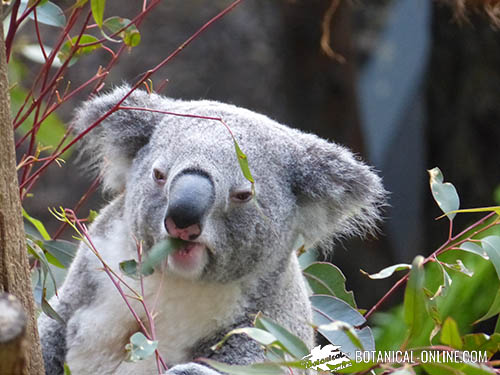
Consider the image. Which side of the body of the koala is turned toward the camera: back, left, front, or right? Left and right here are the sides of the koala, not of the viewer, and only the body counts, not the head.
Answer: front

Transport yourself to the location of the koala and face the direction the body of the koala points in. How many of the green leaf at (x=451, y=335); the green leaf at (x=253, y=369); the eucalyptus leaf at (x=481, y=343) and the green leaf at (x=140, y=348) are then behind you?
0

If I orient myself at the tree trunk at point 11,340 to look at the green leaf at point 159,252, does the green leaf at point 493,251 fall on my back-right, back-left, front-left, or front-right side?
front-right

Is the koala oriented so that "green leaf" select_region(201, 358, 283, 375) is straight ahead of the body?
yes
